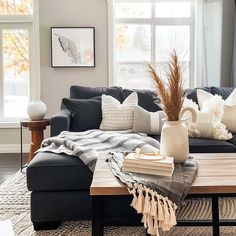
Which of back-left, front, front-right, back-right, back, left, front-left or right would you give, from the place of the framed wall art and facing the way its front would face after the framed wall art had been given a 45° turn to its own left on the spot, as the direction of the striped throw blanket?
front-right

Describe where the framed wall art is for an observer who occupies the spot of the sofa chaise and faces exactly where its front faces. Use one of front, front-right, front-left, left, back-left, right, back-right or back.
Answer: back

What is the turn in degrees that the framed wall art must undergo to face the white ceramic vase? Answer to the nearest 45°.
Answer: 0° — it already faces it

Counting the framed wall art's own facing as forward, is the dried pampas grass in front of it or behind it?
in front

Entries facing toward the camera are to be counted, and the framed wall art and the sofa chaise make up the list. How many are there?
2

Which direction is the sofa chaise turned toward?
toward the camera

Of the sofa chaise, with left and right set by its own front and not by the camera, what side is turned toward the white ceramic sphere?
right

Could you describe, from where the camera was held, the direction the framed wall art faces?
facing the viewer

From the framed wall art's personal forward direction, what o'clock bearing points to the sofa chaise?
The sofa chaise is roughly at 12 o'clock from the framed wall art.
